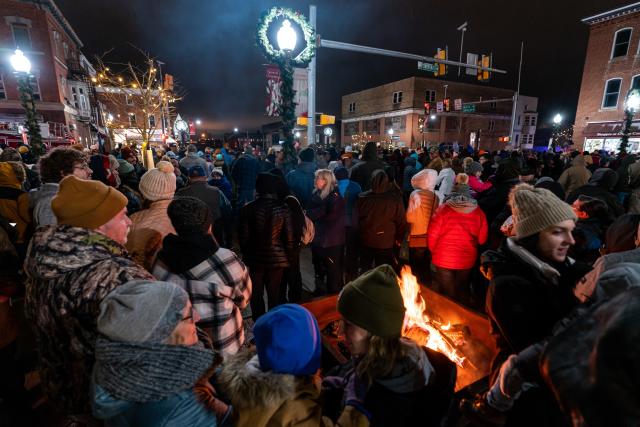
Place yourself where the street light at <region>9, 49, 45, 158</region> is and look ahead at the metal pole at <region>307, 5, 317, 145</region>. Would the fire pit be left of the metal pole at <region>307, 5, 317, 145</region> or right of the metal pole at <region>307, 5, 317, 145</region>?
right

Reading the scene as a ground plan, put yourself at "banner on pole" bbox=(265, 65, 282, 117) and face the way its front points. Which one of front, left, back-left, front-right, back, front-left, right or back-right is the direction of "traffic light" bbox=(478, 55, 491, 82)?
back-left

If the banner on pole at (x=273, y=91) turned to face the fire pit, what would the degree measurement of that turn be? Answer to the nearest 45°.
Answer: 0° — it already faces it

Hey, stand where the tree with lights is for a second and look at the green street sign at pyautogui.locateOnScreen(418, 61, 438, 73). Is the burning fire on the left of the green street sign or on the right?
right

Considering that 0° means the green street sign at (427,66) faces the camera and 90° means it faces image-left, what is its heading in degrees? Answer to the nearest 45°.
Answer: approximately 0°

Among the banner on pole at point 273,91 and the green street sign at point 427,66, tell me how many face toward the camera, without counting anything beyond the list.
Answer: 2

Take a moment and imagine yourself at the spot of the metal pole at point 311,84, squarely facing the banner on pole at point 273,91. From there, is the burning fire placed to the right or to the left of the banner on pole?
left

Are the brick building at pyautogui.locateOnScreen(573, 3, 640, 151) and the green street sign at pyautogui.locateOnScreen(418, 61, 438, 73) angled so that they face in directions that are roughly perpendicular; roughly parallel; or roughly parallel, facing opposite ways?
roughly perpendicular

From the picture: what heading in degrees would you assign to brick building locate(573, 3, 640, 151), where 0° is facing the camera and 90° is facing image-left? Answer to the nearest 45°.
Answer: approximately 45°

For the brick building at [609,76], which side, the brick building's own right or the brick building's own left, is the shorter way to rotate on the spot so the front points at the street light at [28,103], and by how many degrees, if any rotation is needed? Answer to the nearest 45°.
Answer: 0° — it already faces it
